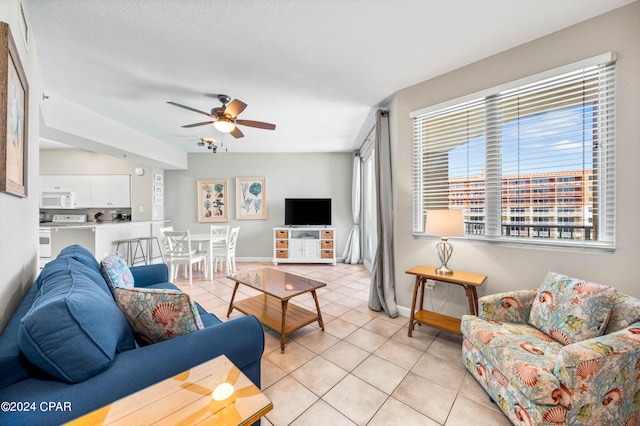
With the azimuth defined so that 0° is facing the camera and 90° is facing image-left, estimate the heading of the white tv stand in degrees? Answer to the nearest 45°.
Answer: approximately 0°

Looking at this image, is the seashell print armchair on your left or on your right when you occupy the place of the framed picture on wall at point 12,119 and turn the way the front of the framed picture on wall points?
on your right

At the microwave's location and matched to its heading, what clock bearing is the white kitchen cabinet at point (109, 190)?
The white kitchen cabinet is roughly at 10 o'clock from the microwave.

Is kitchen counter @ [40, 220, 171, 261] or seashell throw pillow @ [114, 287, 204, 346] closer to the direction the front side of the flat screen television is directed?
the seashell throw pillow

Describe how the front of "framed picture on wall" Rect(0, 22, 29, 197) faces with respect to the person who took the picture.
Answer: facing to the right of the viewer

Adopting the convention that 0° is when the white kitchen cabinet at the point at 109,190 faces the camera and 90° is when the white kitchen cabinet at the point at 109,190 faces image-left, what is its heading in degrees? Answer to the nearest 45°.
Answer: approximately 0°

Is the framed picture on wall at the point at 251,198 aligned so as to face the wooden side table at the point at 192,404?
yes

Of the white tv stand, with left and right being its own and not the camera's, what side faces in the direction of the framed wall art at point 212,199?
right

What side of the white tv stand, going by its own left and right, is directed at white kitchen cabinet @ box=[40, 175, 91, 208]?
right

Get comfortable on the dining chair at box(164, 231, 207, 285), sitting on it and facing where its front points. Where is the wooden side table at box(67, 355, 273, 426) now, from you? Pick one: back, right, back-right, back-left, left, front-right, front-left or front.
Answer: back-right

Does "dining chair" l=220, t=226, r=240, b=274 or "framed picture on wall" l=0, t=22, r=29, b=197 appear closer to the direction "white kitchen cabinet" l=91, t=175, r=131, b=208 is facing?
the framed picture on wall

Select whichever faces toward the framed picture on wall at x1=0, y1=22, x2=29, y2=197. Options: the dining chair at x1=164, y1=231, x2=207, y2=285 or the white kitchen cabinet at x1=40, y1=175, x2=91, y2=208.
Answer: the white kitchen cabinet
